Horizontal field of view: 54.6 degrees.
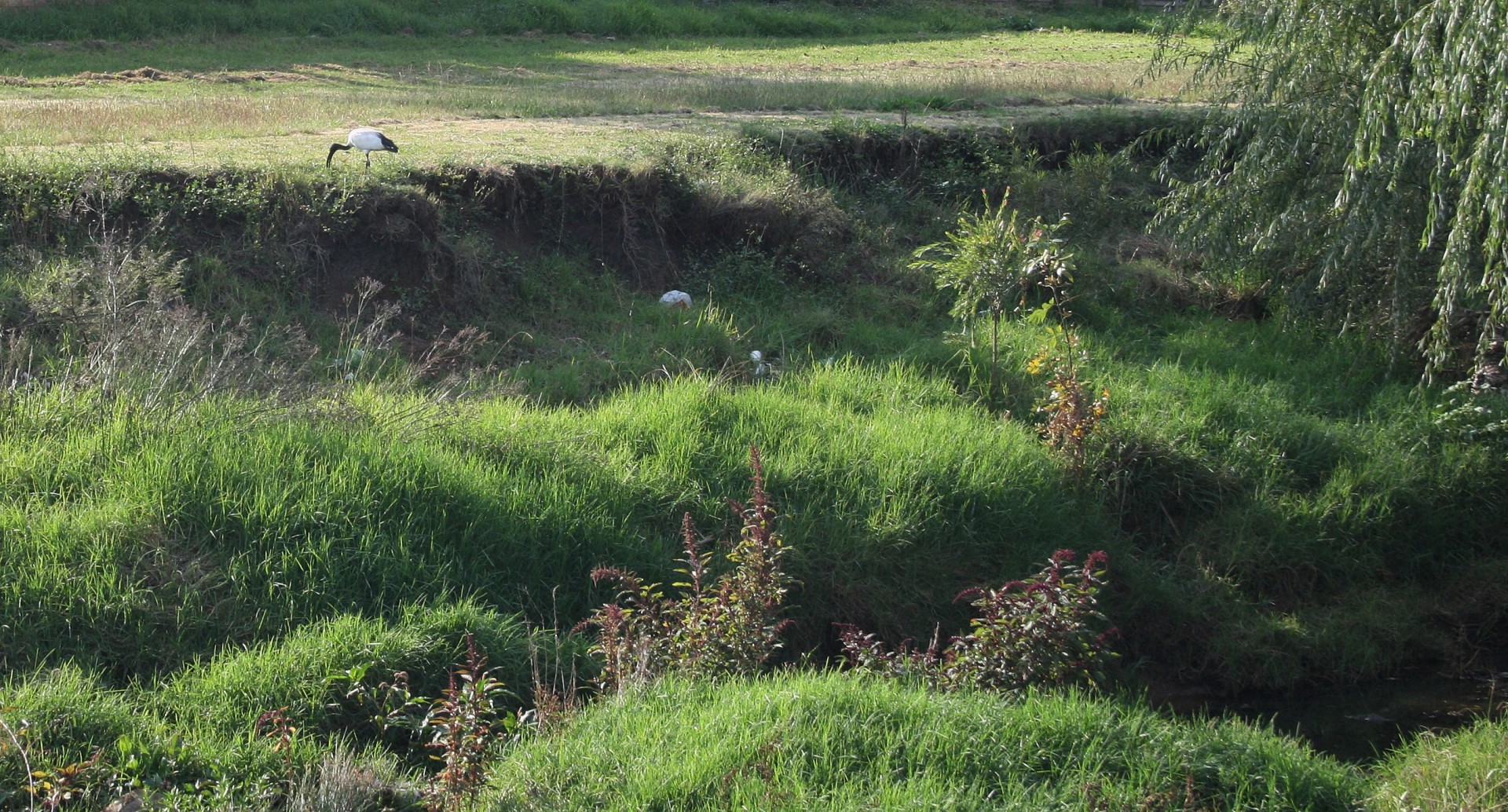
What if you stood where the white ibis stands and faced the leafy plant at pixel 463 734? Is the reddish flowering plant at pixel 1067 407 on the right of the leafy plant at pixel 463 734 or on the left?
left

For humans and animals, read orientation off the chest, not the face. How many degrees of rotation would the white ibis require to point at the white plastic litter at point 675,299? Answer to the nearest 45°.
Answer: approximately 180°

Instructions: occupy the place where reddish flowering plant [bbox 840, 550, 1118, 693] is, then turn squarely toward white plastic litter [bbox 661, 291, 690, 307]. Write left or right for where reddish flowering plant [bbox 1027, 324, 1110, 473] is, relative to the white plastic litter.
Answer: right

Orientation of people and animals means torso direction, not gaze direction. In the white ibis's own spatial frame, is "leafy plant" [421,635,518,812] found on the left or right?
on its left

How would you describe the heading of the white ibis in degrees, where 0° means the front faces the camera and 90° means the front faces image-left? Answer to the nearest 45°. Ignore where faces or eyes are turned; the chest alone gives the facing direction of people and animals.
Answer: approximately 90°

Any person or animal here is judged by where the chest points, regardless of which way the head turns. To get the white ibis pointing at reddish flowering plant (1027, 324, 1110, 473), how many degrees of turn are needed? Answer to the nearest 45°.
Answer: approximately 135° to its left

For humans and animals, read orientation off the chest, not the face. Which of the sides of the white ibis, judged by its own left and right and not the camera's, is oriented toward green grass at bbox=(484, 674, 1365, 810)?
left

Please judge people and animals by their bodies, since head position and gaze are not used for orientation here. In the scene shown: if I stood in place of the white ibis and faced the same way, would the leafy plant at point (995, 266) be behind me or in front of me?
behind
